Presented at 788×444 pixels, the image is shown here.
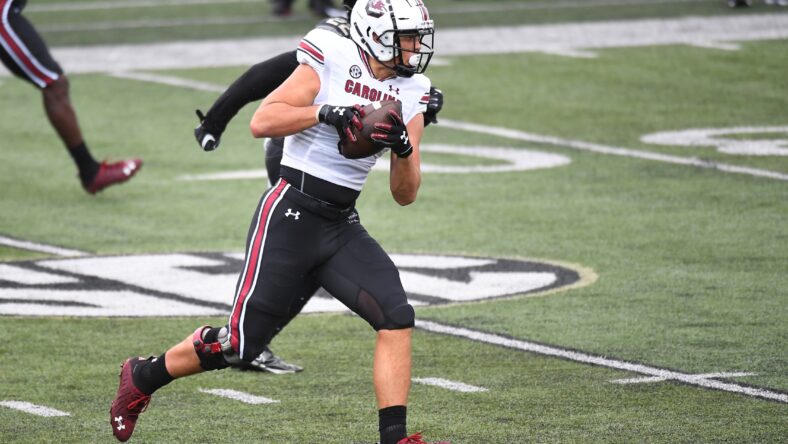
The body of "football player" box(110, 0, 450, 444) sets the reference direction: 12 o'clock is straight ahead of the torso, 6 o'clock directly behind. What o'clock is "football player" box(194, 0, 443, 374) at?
"football player" box(194, 0, 443, 374) is roughly at 7 o'clock from "football player" box(110, 0, 450, 444).

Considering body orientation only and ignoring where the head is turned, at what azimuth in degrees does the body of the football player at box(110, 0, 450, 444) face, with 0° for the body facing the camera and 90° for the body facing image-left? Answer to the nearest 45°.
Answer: approximately 315°
